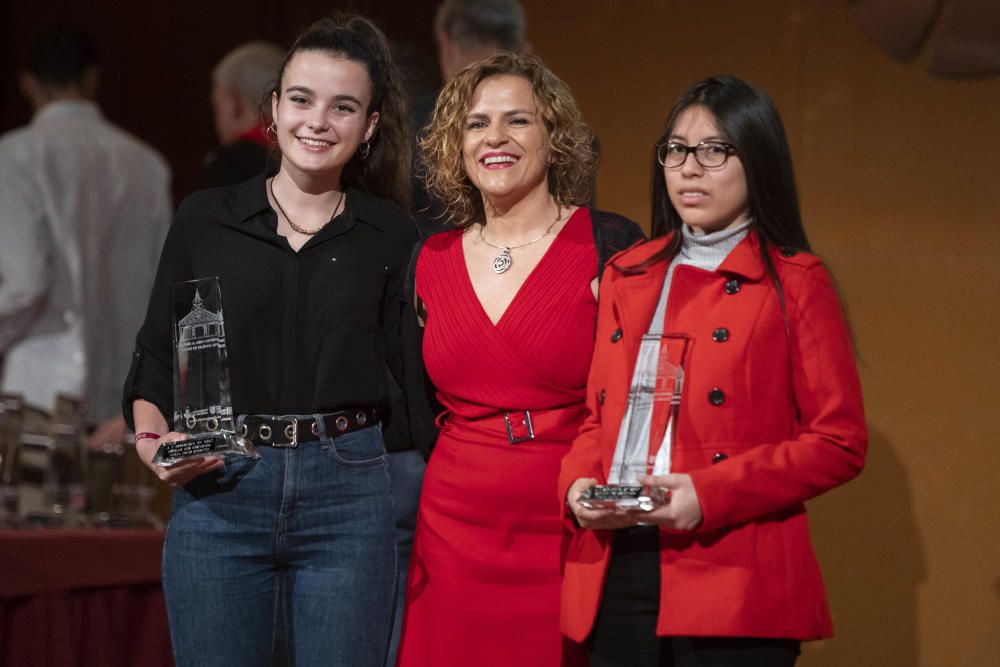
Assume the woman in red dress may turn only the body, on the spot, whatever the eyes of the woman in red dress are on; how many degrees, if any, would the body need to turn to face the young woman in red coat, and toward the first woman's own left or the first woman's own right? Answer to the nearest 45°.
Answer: approximately 45° to the first woman's own left

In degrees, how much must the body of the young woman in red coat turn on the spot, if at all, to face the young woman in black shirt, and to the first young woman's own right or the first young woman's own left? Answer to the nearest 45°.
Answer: approximately 45° to the first young woman's own right

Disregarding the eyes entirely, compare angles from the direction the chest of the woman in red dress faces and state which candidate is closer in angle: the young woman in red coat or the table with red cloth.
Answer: the young woman in red coat

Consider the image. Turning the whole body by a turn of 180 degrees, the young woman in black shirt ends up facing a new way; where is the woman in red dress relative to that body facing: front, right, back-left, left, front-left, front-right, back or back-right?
right

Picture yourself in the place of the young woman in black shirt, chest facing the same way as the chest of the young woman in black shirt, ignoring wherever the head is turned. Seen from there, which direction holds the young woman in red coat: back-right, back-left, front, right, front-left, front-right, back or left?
front-left

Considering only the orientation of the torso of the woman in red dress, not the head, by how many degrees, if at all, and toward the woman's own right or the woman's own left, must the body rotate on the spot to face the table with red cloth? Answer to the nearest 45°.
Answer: approximately 135° to the woman's own right

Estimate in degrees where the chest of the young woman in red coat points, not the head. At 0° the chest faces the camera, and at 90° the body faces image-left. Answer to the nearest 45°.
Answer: approximately 45°

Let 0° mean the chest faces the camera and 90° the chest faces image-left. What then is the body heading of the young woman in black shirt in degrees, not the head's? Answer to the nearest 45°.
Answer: approximately 0°

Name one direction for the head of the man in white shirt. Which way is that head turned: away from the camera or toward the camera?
away from the camera

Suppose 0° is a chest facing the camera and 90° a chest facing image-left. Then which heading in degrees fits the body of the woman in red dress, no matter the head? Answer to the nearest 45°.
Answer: approximately 0°

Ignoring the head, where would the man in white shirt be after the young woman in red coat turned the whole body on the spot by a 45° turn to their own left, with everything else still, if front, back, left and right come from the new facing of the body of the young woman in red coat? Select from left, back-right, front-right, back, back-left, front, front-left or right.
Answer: back-right
